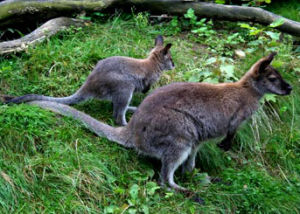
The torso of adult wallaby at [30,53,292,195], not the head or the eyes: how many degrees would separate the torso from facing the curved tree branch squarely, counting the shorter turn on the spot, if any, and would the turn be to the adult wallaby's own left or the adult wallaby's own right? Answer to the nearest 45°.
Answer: approximately 135° to the adult wallaby's own left

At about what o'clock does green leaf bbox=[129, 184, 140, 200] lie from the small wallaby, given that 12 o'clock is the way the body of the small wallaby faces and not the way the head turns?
The green leaf is roughly at 3 o'clock from the small wallaby.

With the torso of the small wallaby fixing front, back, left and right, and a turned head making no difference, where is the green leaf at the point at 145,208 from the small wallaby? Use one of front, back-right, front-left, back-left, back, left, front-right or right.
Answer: right

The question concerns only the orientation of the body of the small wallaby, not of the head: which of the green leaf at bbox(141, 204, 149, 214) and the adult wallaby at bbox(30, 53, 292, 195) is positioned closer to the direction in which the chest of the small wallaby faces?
the adult wallaby

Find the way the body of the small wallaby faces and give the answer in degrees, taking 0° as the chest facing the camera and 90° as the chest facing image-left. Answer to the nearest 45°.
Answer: approximately 270°

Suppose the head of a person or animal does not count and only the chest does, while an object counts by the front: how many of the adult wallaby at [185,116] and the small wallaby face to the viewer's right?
2

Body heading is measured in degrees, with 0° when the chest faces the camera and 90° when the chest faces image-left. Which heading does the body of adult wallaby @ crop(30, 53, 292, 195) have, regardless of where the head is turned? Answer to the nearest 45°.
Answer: approximately 270°

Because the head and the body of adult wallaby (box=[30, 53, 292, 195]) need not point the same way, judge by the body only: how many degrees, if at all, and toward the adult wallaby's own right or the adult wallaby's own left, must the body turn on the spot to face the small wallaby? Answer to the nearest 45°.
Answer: approximately 135° to the adult wallaby's own left

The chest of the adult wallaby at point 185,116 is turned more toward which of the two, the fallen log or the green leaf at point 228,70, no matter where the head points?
the green leaf

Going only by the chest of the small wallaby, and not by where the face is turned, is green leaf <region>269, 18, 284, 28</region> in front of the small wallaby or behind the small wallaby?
in front

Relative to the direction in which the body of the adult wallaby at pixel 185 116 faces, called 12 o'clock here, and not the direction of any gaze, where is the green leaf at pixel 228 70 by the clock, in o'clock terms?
The green leaf is roughly at 10 o'clock from the adult wallaby.

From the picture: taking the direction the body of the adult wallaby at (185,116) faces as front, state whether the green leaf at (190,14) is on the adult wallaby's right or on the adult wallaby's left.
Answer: on the adult wallaby's left
